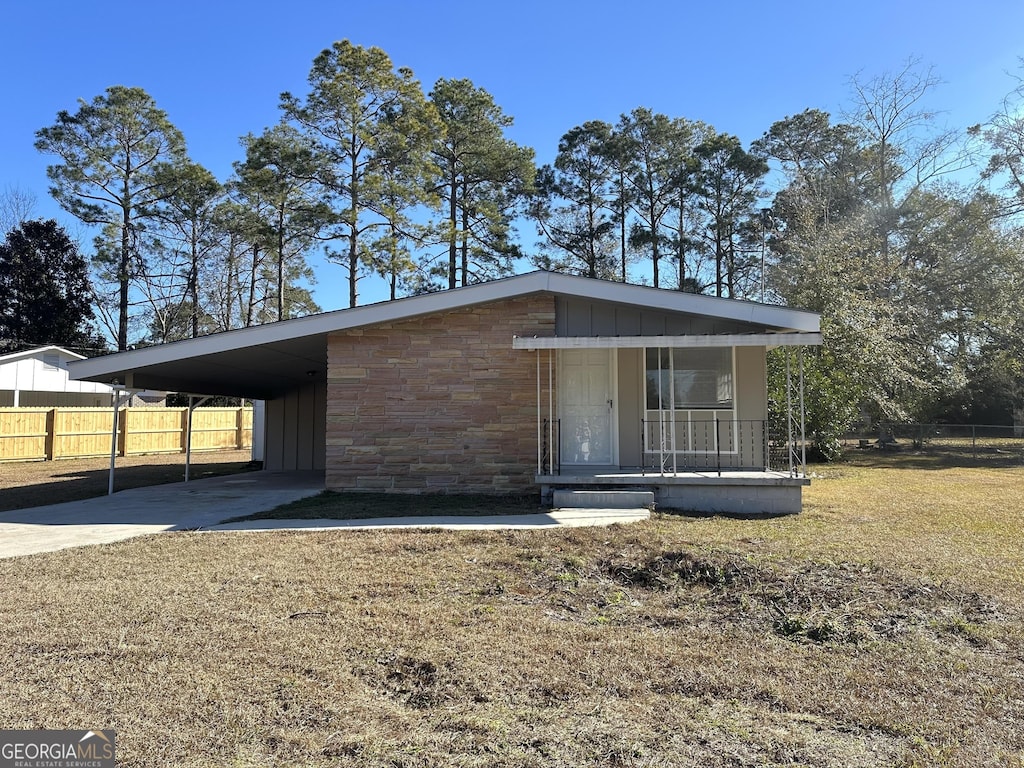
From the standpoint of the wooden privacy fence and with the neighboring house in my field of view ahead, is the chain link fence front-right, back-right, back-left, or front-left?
back-right

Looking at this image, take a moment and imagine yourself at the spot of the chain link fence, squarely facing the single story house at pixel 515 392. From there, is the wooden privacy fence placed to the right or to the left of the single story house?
right

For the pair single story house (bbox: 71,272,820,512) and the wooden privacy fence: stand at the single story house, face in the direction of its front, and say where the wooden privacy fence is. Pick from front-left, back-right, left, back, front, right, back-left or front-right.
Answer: back-right

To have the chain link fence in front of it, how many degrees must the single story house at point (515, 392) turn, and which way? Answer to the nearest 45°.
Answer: approximately 135° to its left

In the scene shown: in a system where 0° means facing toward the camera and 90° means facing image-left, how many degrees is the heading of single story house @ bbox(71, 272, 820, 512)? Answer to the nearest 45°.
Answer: approximately 0°

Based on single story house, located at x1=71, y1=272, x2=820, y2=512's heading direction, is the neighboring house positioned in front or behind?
behind

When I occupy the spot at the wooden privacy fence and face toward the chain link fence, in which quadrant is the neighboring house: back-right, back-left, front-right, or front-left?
back-left
